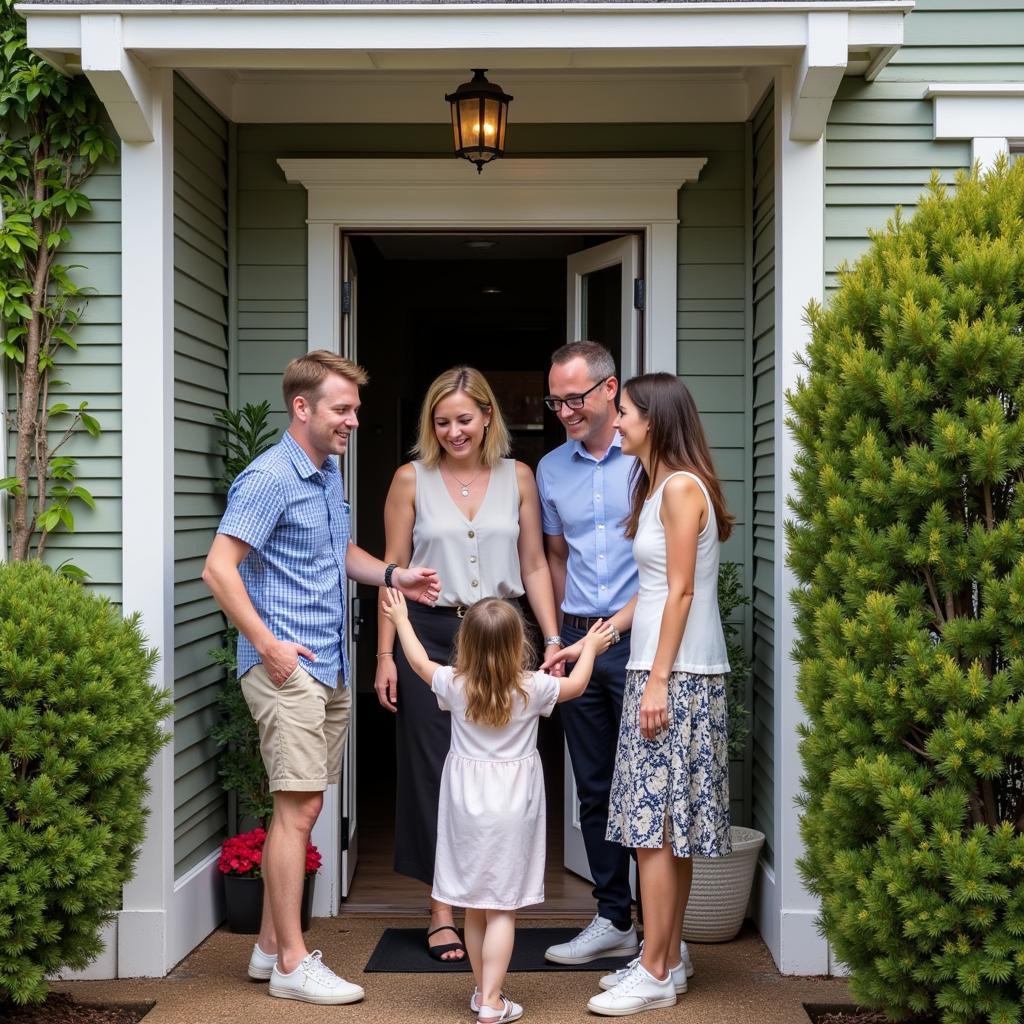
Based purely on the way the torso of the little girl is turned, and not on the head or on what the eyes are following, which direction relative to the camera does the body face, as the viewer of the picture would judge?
away from the camera

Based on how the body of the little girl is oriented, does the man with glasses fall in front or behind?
in front

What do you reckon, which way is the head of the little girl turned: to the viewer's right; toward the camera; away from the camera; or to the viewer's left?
away from the camera

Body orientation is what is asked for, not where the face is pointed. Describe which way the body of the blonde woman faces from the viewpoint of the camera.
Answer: toward the camera

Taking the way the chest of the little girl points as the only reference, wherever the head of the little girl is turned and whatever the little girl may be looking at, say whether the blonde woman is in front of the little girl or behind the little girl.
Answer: in front

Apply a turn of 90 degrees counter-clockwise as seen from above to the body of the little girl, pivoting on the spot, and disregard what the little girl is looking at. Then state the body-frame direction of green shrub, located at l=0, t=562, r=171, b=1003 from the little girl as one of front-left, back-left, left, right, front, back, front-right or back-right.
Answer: front

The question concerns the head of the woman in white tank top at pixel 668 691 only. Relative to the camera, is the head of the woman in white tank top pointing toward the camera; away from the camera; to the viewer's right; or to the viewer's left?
to the viewer's left

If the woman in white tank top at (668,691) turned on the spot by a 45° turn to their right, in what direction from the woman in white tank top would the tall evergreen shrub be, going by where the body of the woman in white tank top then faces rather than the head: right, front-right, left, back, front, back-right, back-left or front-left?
back

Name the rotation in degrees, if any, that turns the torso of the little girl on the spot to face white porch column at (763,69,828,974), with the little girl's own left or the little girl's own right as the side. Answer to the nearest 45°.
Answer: approximately 45° to the little girl's own right
